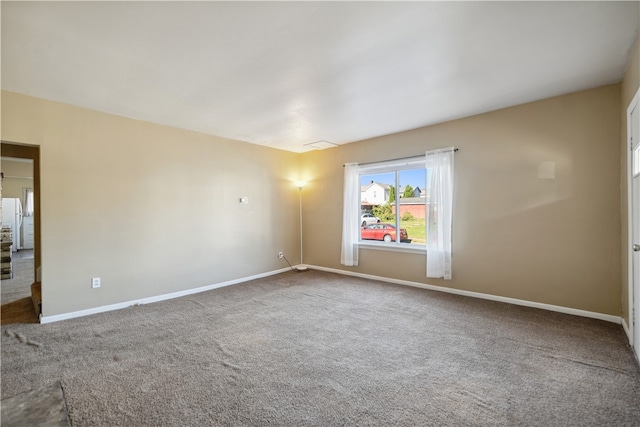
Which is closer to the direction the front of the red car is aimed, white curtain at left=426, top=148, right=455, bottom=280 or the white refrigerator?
the white refrigerator

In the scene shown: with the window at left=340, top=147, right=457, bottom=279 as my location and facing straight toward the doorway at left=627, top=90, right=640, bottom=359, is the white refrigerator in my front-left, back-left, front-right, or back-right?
back-right

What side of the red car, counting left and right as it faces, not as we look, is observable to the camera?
left

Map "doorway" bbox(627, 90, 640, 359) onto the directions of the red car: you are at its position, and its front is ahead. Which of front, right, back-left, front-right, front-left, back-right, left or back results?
back-left

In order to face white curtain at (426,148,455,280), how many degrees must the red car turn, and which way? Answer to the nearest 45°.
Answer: approximately 135° to its left

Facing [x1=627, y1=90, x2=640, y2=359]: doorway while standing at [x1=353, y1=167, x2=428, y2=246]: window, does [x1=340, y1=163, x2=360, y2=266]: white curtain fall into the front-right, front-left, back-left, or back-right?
back-right

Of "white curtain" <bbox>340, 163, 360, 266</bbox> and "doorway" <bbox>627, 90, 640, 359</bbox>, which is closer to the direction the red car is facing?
the white curtain
